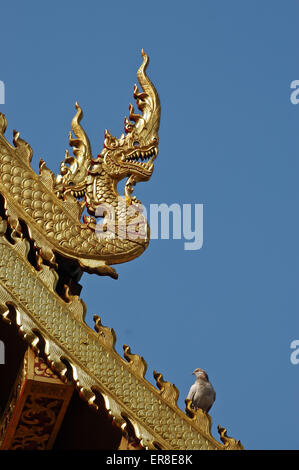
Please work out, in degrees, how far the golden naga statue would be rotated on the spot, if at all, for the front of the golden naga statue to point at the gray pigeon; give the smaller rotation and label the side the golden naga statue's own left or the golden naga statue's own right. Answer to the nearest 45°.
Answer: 0° — it already faces it

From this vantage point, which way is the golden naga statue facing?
to the viewer's right
